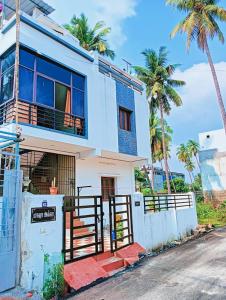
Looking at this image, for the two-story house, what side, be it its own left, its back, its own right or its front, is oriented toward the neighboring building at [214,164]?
left

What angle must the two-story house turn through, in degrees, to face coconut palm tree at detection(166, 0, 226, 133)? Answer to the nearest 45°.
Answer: approximately 45° to its left

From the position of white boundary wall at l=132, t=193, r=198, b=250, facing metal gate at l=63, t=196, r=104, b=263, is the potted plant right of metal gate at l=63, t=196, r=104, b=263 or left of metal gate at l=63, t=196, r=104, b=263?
right

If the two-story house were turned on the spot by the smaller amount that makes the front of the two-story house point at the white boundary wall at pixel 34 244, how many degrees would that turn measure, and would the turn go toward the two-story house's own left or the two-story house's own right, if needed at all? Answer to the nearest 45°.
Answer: approximately 45° to the two-story house's own right

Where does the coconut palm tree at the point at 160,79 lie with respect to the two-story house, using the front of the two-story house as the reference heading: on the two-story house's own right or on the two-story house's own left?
on the two-story house's own left

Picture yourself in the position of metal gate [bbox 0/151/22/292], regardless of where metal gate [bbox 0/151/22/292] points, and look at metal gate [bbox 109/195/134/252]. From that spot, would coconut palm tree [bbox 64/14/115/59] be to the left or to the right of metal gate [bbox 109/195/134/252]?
left

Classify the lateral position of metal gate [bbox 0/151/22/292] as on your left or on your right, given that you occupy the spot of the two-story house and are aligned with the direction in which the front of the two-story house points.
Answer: on your right

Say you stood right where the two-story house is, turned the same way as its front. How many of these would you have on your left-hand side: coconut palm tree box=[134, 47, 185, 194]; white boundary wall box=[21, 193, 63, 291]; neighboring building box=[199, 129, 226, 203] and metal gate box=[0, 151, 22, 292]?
2
